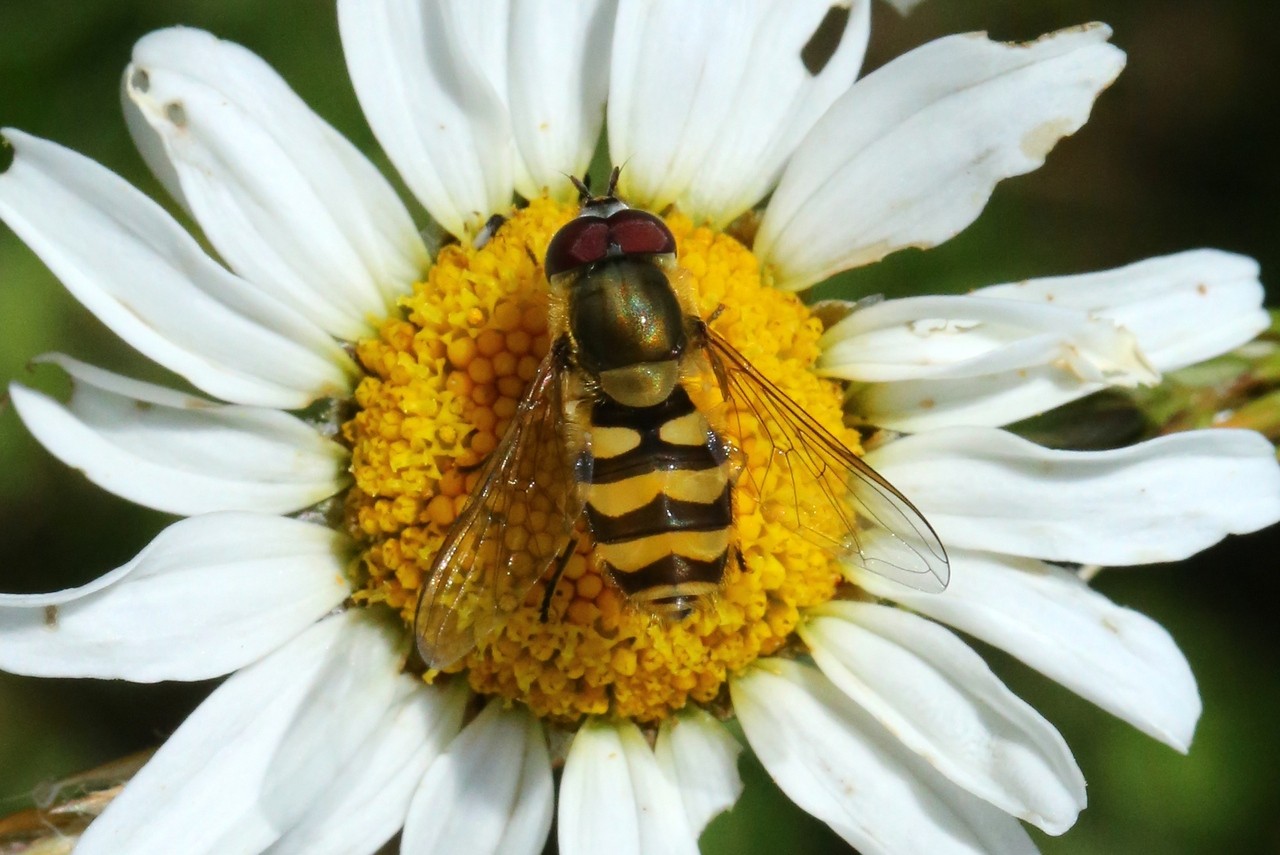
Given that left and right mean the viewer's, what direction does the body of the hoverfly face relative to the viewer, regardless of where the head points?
facing away from the viewer
